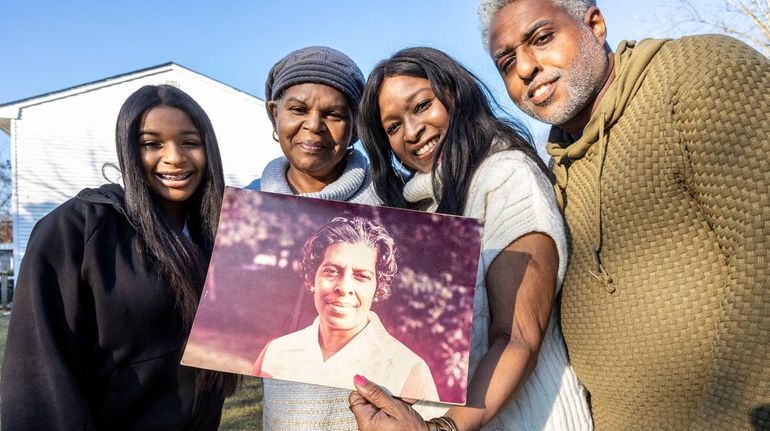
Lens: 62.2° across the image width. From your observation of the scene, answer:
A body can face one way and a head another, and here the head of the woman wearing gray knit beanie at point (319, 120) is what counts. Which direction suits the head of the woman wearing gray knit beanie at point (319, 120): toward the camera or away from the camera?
toward the camera

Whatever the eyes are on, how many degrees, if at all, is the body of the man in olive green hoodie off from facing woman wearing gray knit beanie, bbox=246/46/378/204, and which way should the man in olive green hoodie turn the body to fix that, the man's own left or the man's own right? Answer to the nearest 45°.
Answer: approximately 45° to the man's own right

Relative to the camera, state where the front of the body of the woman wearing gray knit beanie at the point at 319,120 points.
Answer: toward the camera

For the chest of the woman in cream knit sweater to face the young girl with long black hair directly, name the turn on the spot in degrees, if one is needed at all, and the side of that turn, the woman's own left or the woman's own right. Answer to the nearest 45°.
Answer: approximately 45° to the woman's own right

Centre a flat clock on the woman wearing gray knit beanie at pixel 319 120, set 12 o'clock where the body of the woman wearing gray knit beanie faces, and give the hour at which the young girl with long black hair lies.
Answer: The young girl with long black hair is roughly at 2 o'clock from the woman wearing gray knit beanie.

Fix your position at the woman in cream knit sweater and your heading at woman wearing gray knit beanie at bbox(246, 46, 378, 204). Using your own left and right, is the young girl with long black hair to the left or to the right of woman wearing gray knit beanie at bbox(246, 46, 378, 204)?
left

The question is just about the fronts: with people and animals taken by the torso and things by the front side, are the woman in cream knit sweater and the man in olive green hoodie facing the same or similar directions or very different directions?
same or similar directions

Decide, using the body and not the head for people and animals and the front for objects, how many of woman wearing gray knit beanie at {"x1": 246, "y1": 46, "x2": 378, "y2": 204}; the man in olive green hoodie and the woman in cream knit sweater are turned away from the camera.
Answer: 0

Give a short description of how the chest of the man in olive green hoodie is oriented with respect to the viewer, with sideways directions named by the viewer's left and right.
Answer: facing the viewer and to the left of the viewer

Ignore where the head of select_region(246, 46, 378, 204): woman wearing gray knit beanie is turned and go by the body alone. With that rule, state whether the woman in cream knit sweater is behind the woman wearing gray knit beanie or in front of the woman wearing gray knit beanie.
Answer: in front

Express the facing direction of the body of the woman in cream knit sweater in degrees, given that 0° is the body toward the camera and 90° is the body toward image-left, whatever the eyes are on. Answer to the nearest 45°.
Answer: approximately 45°

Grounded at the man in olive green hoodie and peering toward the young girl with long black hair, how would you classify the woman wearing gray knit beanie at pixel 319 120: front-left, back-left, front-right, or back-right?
front-right

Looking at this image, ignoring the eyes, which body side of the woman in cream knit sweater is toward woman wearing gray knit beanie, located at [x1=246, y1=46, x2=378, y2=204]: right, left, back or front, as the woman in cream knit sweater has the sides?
right
